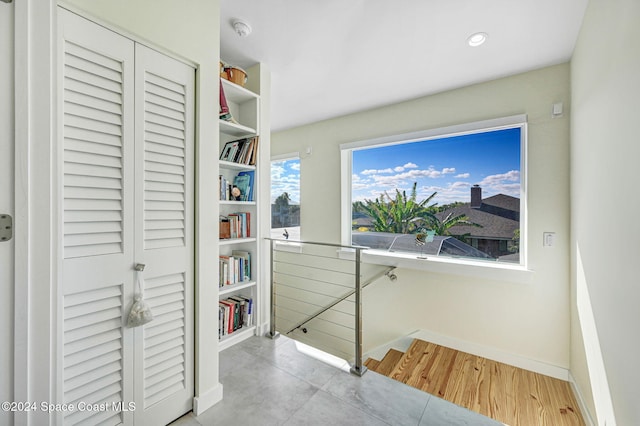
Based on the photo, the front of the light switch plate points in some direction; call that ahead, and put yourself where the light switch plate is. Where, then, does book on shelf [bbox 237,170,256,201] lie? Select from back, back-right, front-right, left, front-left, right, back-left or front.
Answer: front-right

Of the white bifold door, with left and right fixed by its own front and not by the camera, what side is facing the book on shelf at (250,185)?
left

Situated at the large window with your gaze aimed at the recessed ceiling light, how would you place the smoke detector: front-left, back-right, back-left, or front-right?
front-right

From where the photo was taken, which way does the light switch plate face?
toward the camera

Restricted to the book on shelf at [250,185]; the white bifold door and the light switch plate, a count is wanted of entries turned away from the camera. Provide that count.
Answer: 0

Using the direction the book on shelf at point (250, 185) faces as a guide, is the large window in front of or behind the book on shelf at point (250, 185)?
in front

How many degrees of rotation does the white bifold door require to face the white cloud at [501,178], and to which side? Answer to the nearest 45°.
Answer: approximately 45° to its left

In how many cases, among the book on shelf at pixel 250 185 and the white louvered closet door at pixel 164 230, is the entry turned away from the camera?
0

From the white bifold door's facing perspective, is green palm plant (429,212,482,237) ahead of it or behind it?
ahead

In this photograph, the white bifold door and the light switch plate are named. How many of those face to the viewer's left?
0

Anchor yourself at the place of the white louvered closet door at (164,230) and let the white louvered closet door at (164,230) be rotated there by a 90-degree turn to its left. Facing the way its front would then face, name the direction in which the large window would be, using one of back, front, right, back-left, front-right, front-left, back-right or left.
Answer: front-right

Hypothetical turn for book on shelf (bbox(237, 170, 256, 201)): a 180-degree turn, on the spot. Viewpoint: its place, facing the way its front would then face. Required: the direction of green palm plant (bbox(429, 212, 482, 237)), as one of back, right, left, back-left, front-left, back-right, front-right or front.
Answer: back-right

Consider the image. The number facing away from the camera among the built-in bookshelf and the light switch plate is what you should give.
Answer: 0

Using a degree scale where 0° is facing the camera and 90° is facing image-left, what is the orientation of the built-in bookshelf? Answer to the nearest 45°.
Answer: approximately 315°

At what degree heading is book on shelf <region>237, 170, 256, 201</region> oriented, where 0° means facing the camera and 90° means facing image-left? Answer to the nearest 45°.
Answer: approximately 315°
